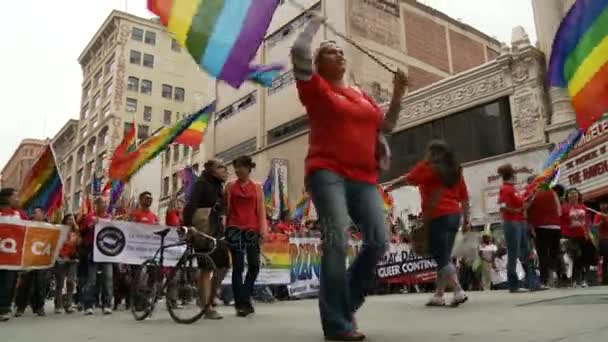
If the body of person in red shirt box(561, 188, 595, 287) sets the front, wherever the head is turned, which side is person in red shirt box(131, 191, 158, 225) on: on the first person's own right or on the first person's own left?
on the first person's own right

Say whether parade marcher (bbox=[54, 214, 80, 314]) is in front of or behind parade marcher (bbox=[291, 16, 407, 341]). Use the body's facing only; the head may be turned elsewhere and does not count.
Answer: behind

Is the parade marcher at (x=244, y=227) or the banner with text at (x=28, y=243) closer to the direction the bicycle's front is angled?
the parade marcher
